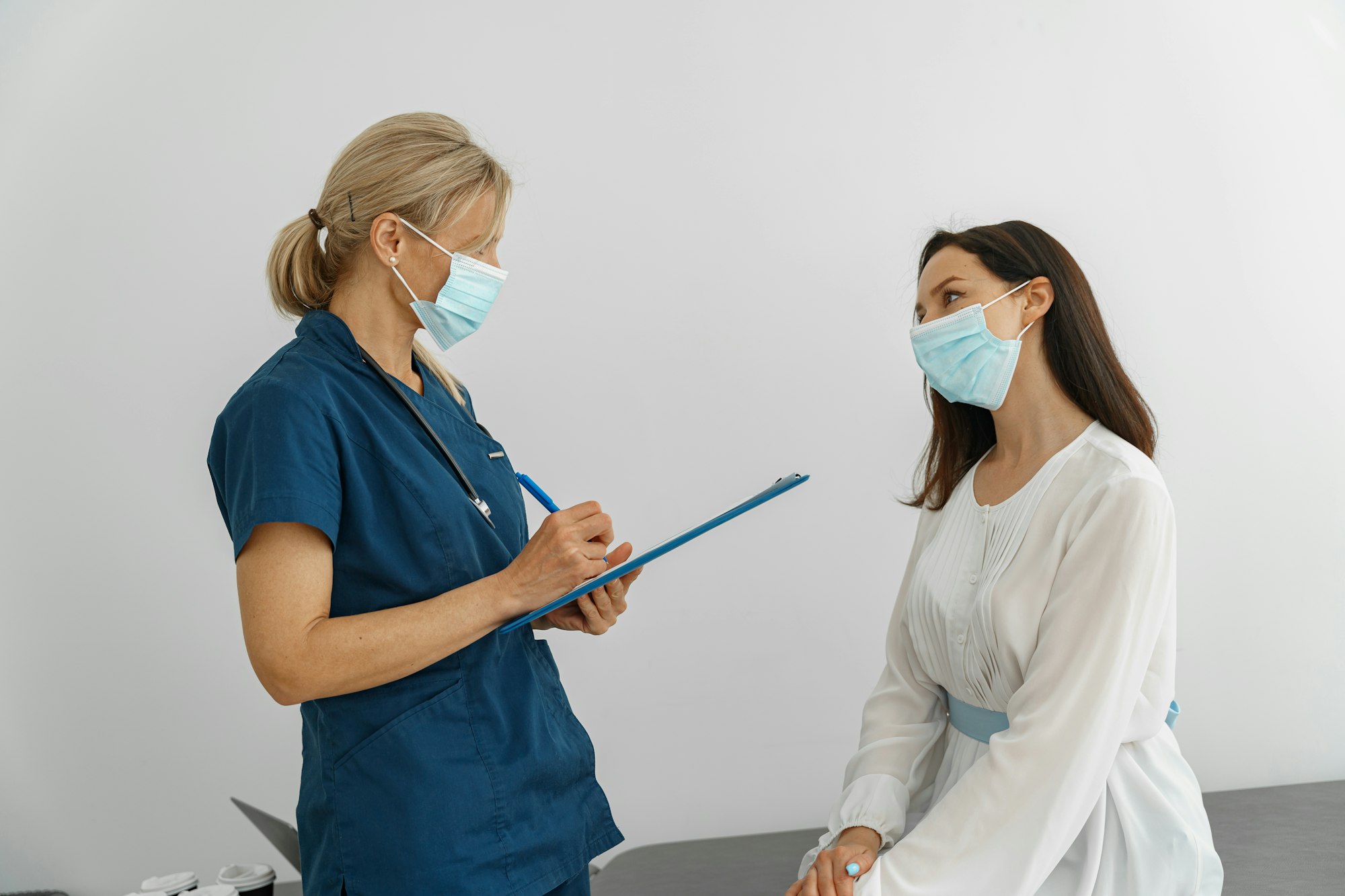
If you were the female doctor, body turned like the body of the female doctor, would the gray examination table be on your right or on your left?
on your left

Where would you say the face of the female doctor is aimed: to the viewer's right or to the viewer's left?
to the viewer's right

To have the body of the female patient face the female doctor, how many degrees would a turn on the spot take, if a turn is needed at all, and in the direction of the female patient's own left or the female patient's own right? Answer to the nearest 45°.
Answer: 0° — they already face them

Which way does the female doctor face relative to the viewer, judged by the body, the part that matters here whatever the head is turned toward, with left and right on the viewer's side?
facing the viewer and to the right of the viewer

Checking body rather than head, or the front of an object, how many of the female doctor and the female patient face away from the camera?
0

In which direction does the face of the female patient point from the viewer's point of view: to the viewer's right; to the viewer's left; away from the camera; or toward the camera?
to the viewer's left

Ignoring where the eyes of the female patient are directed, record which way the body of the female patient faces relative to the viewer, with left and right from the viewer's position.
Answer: facing the viewer and to the left of the viewer
